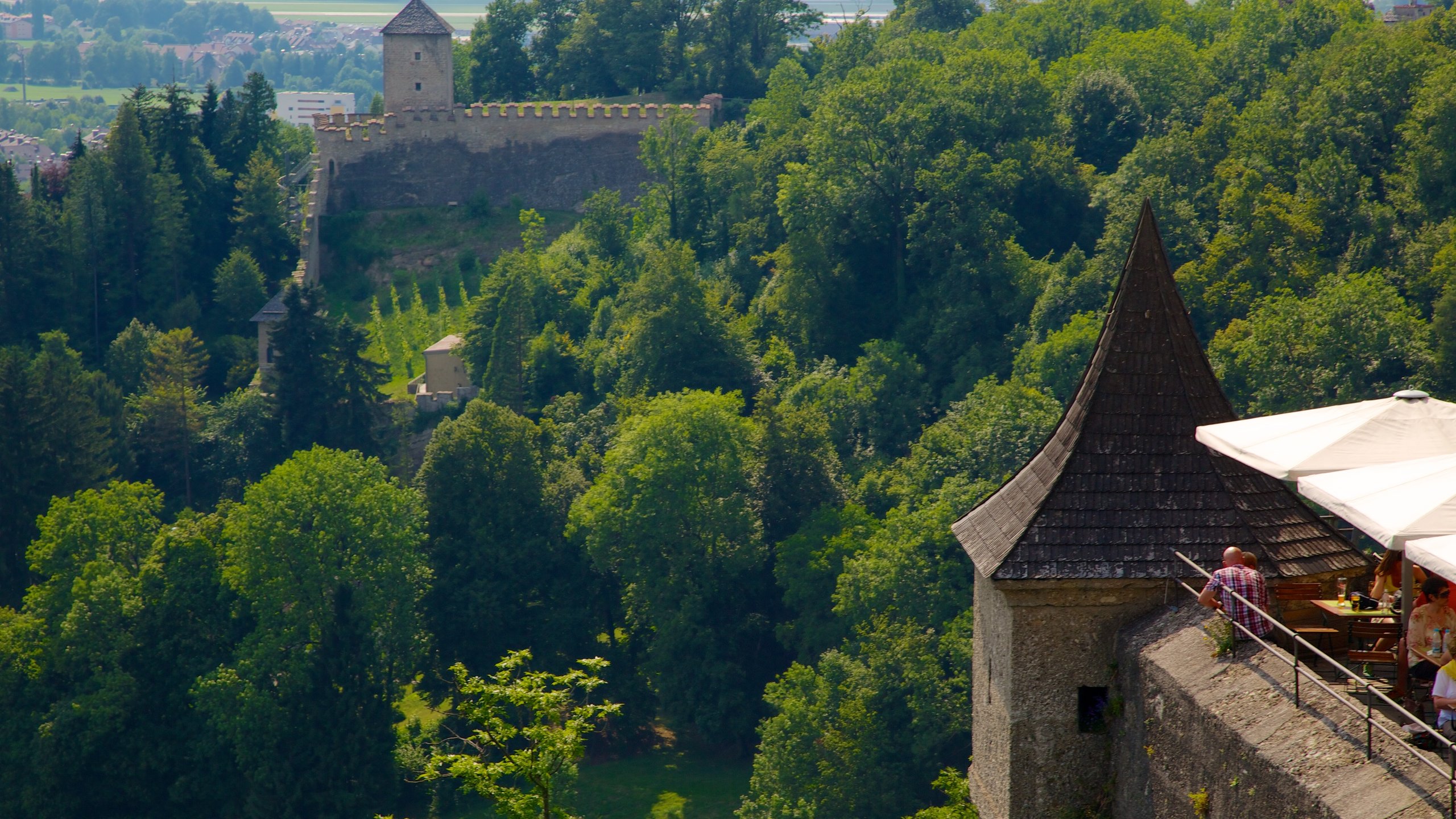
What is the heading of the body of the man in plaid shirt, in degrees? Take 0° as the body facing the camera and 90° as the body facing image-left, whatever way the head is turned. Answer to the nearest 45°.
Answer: approximately 180°

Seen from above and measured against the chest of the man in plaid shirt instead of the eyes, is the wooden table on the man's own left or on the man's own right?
on the man's own right

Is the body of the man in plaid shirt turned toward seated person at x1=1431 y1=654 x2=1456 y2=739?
no

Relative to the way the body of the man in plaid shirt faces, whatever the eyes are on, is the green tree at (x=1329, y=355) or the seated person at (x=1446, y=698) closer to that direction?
the green tree

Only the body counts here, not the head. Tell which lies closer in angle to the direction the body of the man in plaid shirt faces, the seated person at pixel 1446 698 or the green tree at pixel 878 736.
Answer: the green tree

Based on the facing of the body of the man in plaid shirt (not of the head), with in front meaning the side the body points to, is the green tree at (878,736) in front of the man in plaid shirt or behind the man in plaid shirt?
in front

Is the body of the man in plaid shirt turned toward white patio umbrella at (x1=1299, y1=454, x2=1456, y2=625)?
no

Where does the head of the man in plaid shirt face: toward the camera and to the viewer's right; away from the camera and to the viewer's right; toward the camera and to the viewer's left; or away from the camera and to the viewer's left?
away from the camera and to the viewer's left
